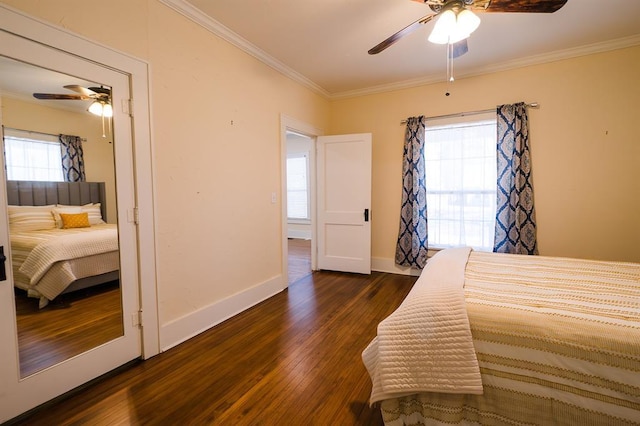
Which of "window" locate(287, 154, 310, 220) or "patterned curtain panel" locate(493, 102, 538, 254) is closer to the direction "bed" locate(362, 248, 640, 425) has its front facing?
the window

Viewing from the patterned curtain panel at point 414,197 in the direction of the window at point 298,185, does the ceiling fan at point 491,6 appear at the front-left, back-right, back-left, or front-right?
back-left

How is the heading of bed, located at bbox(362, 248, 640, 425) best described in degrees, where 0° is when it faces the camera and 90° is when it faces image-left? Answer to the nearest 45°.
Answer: approximately 90°

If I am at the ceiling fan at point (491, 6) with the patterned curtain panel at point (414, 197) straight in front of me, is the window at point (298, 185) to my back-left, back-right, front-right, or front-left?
front-left

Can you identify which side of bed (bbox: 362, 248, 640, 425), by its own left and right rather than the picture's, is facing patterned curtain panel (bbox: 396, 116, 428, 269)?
right

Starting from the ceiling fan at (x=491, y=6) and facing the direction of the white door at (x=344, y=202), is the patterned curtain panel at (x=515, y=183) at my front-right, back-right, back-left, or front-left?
front-right

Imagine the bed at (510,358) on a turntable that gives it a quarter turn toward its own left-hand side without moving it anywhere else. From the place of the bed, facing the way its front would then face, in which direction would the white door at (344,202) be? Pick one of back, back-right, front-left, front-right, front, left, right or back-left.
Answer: back-right

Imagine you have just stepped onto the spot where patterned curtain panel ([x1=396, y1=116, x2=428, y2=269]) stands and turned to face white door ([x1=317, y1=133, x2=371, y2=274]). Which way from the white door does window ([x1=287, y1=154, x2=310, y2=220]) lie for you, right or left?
right

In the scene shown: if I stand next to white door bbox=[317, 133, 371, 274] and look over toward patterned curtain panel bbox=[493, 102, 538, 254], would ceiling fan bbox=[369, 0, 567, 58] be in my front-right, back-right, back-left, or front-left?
front-right

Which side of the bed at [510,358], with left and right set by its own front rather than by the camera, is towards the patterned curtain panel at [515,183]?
right

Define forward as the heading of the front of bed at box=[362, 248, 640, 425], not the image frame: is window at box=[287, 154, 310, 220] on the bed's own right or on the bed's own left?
on the bed's own right
